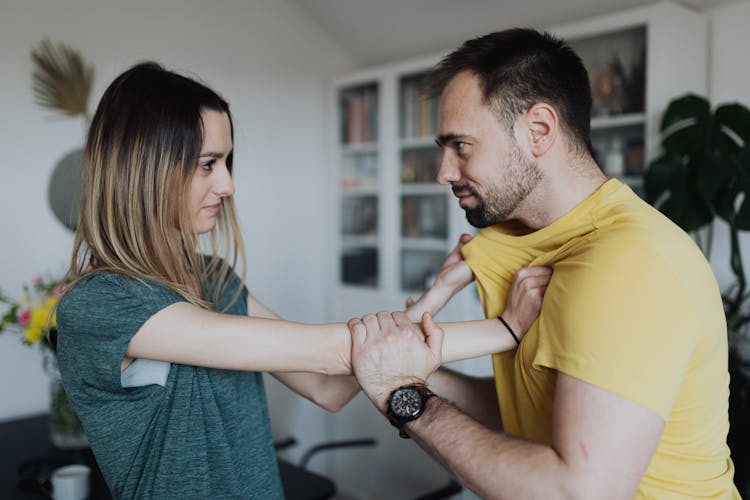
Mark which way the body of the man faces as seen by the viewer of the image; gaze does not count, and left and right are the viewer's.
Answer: facing to the left of the viewer

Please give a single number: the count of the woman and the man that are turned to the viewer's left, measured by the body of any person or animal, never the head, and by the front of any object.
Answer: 1

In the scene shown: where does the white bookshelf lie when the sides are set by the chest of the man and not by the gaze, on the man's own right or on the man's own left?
on the man's own right

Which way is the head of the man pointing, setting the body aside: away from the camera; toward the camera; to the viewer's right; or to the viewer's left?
to the viewer's left

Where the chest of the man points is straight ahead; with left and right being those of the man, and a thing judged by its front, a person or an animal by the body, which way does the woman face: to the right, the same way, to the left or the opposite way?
the opposite way

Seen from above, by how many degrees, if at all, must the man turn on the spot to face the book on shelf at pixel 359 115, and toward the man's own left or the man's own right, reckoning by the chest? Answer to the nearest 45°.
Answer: approximately 45° to the man's own right

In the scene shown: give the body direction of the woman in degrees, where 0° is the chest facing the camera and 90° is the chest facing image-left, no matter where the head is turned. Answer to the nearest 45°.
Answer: approximately 270°

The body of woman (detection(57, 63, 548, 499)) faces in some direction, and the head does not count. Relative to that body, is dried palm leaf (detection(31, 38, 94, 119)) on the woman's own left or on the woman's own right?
on the woman's own left

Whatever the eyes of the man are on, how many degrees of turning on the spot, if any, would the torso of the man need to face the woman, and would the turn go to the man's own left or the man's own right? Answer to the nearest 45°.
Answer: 0° — they already face them
